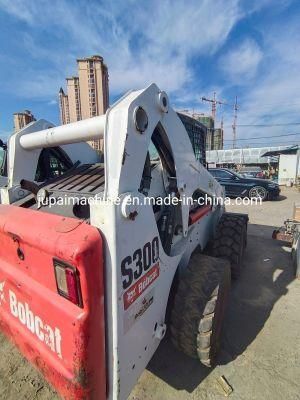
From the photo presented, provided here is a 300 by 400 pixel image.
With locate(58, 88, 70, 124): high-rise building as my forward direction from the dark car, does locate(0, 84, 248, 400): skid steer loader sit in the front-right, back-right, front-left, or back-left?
back-left

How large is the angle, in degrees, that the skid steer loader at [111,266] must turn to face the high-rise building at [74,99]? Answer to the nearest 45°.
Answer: approximately 45° to its left

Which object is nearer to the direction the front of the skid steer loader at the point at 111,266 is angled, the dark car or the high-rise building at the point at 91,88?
the dark car

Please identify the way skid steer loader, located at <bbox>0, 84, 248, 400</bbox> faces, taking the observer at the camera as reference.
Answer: facing away from the viewer and to the right of the viewer

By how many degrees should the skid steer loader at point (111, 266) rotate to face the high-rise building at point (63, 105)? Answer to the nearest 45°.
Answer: approximately 45° to its left

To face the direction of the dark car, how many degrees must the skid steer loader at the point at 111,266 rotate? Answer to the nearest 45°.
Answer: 0° — it already faces it

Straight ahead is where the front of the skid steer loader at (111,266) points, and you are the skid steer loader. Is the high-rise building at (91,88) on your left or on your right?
on your left
